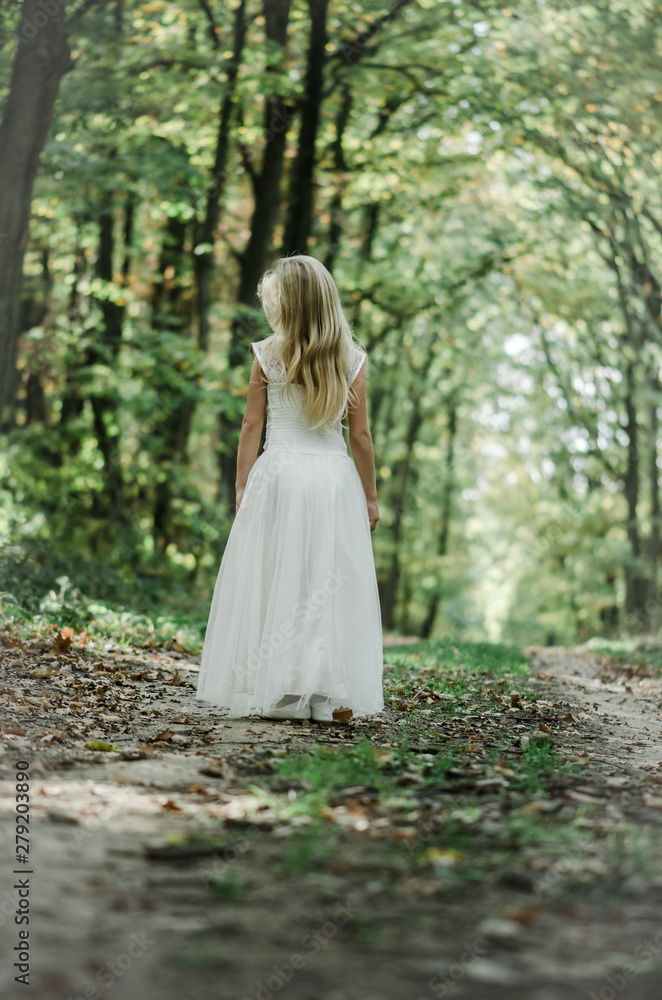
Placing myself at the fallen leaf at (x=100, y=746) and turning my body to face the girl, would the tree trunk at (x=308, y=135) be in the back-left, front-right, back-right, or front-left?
front-left

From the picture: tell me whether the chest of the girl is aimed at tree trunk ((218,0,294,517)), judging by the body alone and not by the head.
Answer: yes

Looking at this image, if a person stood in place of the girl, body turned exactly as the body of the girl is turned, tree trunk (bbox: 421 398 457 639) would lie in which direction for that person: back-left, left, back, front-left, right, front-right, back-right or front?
front

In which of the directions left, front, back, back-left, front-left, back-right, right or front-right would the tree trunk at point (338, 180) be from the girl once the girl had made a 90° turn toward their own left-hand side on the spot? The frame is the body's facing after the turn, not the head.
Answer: right

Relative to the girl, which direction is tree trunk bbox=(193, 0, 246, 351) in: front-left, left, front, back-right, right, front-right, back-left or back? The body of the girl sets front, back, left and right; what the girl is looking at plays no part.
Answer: front

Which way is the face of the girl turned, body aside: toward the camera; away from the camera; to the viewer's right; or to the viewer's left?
away from the camera

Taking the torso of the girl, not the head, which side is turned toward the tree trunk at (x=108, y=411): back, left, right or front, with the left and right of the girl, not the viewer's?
front

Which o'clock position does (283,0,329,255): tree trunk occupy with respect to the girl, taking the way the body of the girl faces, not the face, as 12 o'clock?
The tree trunk is roughly at 12 o'clock from the girl.

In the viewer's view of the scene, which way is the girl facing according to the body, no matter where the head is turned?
away from the camera
